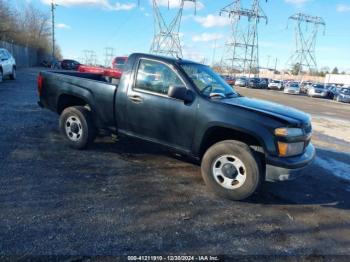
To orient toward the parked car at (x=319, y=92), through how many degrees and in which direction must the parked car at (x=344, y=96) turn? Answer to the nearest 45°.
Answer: approximately 90° to its right

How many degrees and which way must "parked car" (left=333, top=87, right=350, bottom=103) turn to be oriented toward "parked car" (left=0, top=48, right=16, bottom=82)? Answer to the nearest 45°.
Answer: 0° — it already faces it

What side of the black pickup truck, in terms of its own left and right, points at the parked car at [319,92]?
left

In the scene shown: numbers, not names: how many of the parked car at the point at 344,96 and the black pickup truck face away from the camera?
0

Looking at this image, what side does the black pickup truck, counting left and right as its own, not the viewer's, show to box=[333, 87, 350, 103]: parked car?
left

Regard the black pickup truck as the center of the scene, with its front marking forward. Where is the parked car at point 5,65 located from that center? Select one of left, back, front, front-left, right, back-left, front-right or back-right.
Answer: back

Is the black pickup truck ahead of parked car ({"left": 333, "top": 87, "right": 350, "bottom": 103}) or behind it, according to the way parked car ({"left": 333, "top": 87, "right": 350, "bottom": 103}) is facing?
ahead

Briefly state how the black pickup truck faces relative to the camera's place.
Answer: facing the viewer and to the right of the viewer
